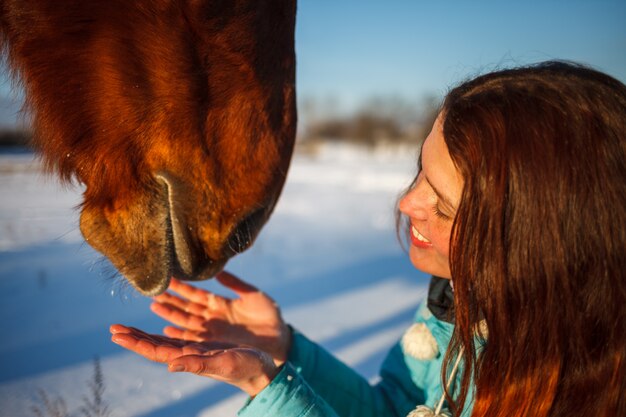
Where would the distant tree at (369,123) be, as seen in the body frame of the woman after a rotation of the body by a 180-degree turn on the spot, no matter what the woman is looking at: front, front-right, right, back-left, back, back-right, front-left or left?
left

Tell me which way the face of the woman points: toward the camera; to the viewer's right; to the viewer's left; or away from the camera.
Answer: to the viewer's left

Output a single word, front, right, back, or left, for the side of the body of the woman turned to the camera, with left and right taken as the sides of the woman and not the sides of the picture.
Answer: left
